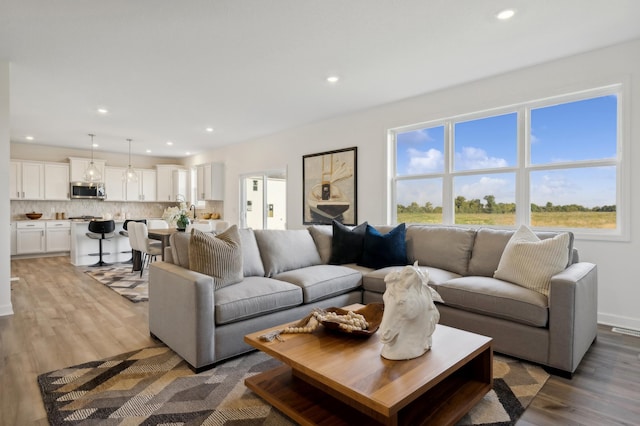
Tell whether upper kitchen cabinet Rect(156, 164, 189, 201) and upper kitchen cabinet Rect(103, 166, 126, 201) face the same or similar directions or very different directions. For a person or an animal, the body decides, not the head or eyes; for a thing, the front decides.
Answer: same or similar directions

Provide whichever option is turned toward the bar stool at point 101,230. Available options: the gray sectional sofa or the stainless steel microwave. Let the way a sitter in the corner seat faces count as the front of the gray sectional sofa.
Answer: the stainless steel microwave

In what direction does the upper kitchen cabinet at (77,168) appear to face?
toward the camera

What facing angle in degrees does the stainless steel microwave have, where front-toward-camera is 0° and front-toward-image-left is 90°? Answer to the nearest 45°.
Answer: approximately 0°

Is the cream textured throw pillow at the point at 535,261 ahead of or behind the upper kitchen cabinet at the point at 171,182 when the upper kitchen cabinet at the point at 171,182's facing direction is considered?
ahead

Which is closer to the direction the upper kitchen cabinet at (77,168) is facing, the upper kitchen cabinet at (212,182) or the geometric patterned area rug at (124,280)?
the geometric patterned area rug

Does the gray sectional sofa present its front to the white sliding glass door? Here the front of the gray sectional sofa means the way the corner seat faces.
no

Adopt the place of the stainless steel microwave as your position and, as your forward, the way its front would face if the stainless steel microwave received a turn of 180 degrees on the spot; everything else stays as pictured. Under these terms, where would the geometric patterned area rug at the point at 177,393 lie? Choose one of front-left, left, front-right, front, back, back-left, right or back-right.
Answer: back

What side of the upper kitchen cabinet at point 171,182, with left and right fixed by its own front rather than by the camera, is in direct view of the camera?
front

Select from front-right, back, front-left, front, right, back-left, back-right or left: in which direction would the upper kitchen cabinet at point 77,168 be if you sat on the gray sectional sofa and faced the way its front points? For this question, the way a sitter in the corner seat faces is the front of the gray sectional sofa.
back-right

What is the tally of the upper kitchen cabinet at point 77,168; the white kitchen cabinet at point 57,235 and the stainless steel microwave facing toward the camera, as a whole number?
3

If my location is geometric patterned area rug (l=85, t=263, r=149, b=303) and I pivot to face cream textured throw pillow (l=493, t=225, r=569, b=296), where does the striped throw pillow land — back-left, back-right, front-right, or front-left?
front-right

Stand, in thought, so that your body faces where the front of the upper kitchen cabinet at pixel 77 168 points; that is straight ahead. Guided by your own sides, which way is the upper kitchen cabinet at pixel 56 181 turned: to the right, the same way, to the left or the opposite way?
the same way

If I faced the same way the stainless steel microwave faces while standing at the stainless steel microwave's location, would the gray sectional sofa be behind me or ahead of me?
ahead

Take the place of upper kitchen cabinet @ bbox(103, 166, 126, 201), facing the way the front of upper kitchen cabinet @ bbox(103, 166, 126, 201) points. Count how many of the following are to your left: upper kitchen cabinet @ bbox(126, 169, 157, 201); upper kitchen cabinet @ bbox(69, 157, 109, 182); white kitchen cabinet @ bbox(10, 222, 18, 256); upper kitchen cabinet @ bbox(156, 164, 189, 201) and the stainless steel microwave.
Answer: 2

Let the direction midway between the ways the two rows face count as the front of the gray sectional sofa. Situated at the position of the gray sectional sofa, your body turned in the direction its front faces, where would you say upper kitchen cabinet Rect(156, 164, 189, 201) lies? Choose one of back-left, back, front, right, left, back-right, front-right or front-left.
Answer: back-right
